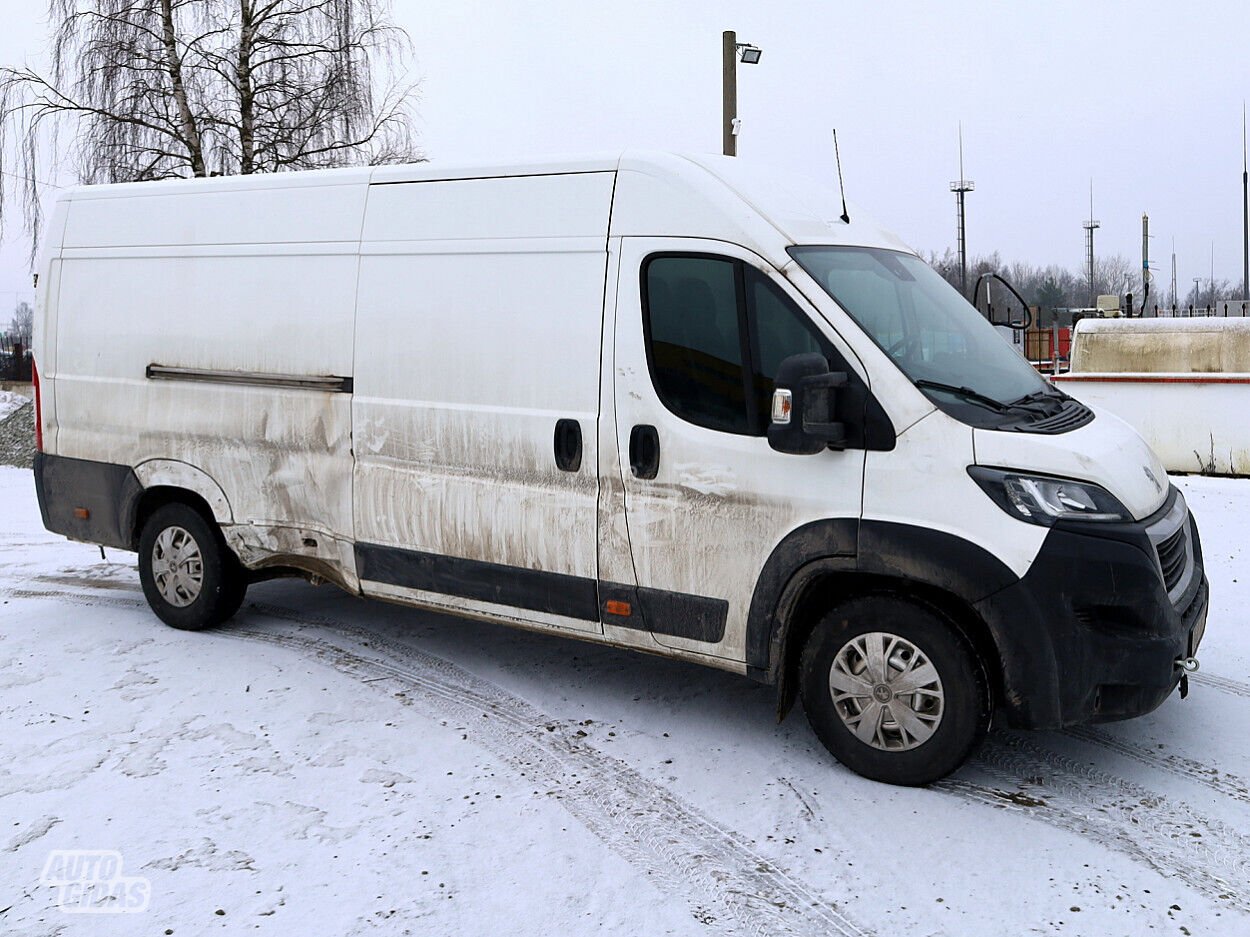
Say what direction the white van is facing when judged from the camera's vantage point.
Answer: facing the viewer and to the right of the viewer

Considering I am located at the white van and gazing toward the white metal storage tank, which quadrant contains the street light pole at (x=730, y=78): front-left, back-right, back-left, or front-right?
front-left

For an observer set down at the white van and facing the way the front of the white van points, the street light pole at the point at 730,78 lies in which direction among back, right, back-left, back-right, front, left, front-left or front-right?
back-left

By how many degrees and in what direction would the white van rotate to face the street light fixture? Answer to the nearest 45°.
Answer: approximately 135° to its left

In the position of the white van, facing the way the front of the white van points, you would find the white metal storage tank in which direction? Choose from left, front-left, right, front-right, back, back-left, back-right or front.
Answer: left
